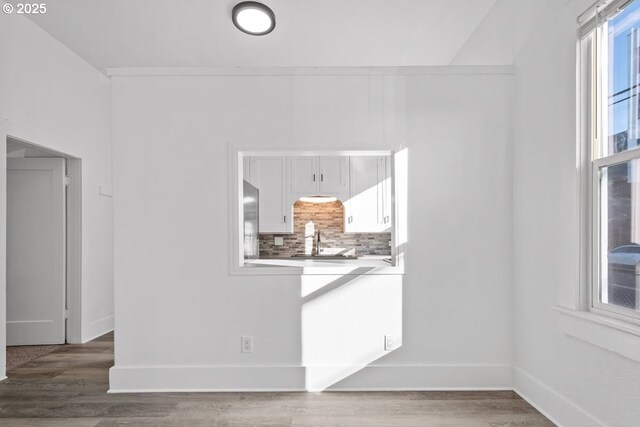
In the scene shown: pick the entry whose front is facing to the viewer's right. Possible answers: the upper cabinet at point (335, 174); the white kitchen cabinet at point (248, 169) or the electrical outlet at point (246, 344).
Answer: the white kitchen cabinet

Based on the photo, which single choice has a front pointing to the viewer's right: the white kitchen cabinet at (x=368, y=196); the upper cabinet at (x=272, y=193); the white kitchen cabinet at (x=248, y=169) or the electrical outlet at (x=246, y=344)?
the white kitchen cabinet at (x=248, y=169)

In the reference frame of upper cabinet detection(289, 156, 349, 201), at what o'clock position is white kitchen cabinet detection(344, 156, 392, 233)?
The white kitchen cabinet is roughly at 9 o'clock from the upper cabinet.

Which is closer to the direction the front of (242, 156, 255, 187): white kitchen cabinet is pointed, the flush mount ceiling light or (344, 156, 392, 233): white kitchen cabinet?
the white kitchen cabinet

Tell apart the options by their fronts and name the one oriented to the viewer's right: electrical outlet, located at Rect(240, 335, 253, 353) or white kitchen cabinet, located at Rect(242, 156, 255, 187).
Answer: the white kitchen cabinet

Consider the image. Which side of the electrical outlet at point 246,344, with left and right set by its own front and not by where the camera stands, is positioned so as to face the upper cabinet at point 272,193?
back

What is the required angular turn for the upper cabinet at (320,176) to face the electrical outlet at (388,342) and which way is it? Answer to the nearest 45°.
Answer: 0° — it already faces it

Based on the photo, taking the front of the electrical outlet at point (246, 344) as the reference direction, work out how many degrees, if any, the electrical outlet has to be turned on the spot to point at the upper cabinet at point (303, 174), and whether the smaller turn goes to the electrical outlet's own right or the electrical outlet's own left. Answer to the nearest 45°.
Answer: approximately 180°

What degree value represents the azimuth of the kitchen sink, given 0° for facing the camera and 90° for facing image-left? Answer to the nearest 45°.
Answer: approximately 0°

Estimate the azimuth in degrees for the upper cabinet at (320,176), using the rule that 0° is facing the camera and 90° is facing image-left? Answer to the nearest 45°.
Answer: approximately 0°
